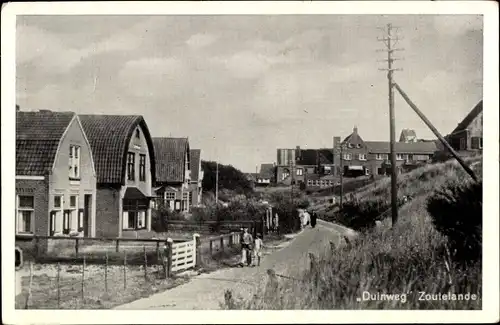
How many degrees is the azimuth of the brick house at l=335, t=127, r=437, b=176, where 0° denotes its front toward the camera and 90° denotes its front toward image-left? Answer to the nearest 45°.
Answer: approximately 0°

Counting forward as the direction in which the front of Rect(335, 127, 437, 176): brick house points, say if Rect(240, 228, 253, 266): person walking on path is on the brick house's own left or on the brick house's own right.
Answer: on the brick house's own right

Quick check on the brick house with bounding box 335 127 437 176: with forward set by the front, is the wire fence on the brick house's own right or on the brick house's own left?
on the brick house's own right

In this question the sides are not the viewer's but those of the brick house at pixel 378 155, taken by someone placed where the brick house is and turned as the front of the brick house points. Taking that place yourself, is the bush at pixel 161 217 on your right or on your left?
on your right

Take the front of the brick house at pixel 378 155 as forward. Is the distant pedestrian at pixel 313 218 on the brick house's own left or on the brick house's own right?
on the brick house's own right
